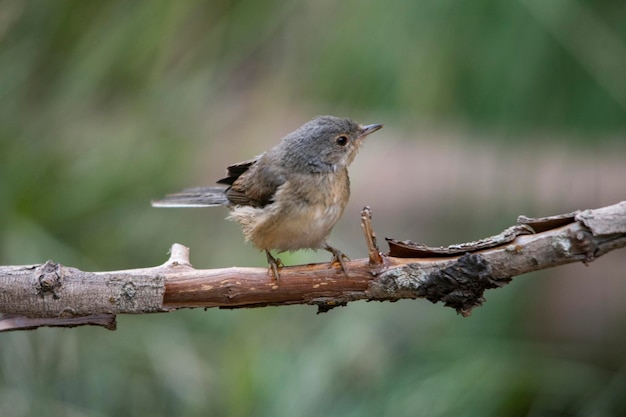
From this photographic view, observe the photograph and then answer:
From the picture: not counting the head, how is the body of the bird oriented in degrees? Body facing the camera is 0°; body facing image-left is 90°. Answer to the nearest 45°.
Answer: approximately 315°
